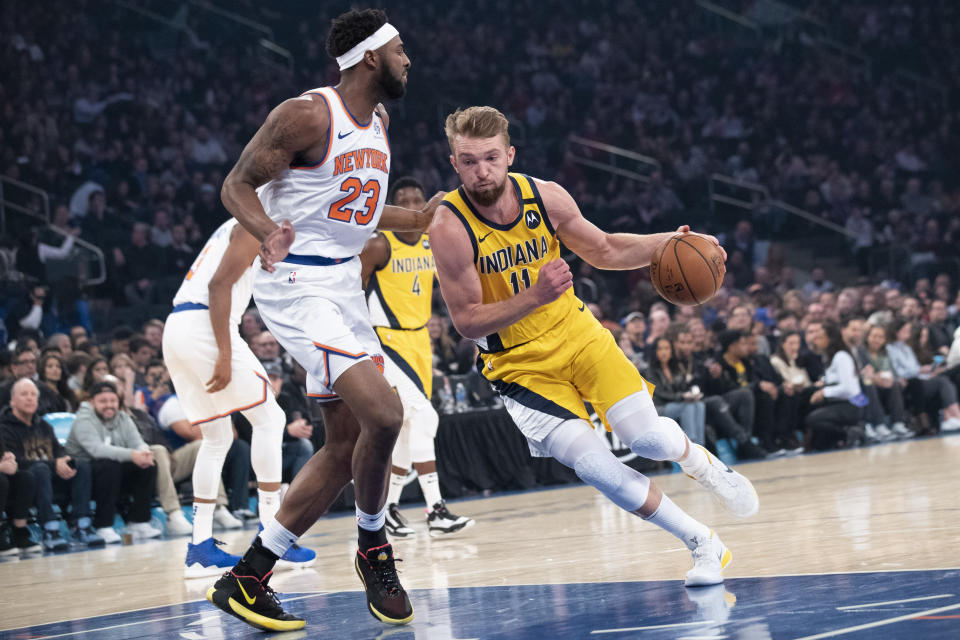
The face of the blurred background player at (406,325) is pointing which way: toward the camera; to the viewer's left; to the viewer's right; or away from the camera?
toward the camera

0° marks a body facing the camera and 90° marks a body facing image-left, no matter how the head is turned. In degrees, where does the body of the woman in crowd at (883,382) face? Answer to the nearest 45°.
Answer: approximately 45°

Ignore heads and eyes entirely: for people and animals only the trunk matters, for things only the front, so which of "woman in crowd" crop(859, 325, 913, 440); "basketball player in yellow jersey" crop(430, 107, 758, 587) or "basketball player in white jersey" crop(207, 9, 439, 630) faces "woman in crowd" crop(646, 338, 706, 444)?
"woman in crowd" crop(859, 325, 913, 440)

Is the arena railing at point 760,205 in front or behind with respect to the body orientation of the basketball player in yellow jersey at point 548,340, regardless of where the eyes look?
behind

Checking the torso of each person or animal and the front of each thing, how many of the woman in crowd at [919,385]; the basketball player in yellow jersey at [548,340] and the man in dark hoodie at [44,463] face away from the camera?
0

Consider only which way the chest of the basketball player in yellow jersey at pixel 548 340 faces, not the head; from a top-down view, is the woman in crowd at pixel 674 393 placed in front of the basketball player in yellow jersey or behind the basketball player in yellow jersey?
behind

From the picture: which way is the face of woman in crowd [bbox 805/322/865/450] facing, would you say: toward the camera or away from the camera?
toward the camera

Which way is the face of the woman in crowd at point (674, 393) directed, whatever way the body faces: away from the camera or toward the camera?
toward the camera

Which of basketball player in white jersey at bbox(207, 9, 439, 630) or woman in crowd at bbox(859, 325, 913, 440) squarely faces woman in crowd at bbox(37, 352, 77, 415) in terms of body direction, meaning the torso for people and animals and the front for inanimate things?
woman in crowd at bbox(859, 325, 913, 440)

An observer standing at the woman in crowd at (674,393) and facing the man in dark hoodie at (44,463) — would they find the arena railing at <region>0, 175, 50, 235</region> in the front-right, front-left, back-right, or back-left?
front-right

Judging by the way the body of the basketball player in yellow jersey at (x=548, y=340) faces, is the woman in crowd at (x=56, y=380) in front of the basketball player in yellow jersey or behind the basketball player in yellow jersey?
behind

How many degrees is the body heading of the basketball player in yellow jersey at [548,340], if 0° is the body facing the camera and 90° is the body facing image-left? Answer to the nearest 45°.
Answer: approximately 0°

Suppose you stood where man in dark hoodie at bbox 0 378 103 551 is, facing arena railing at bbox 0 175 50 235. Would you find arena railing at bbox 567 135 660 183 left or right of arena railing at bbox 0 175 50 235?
right
